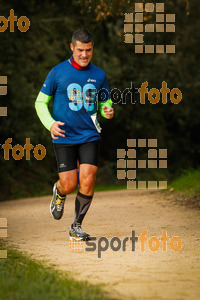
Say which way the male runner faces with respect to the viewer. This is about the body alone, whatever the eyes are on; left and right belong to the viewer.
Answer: facing the viewer and to the right of the viewer
